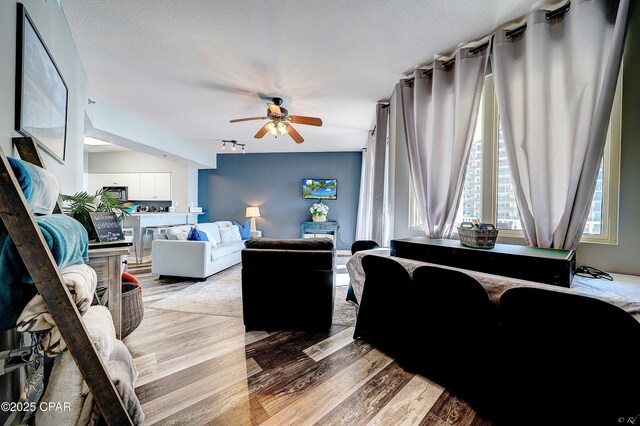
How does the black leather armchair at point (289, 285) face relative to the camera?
away from the camera

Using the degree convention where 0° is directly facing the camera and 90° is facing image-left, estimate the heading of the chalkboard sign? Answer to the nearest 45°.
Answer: approximately 315°

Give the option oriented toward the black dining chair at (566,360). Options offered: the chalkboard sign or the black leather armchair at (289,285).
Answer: the chalkboard sign

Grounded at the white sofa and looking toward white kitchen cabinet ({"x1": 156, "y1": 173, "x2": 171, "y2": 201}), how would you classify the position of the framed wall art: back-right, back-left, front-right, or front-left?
back-left

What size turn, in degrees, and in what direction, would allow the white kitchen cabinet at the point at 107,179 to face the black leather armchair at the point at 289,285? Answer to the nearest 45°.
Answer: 0° — it already faces it

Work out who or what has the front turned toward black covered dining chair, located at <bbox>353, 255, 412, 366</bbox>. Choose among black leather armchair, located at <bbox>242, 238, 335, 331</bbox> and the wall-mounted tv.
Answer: the wall-mounted tv

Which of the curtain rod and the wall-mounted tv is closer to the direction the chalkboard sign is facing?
the curtain rod

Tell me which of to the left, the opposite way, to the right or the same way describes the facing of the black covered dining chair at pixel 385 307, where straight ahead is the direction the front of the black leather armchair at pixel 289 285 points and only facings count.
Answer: to the right

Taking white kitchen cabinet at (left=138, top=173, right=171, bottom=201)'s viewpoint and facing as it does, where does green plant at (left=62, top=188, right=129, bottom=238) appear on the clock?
The green plant is roughly at 12 o'clock from the white kitchen cabinet.
